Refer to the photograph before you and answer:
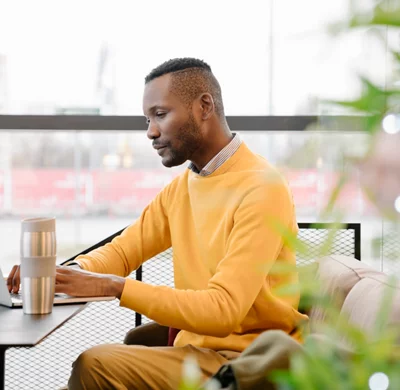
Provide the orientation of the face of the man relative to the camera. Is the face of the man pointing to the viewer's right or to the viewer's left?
to the viewer's left

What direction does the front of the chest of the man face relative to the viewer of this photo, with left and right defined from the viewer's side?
facing the viewer and to the left of the viewer

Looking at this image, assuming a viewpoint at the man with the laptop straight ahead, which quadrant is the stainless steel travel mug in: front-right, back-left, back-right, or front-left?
front-left
